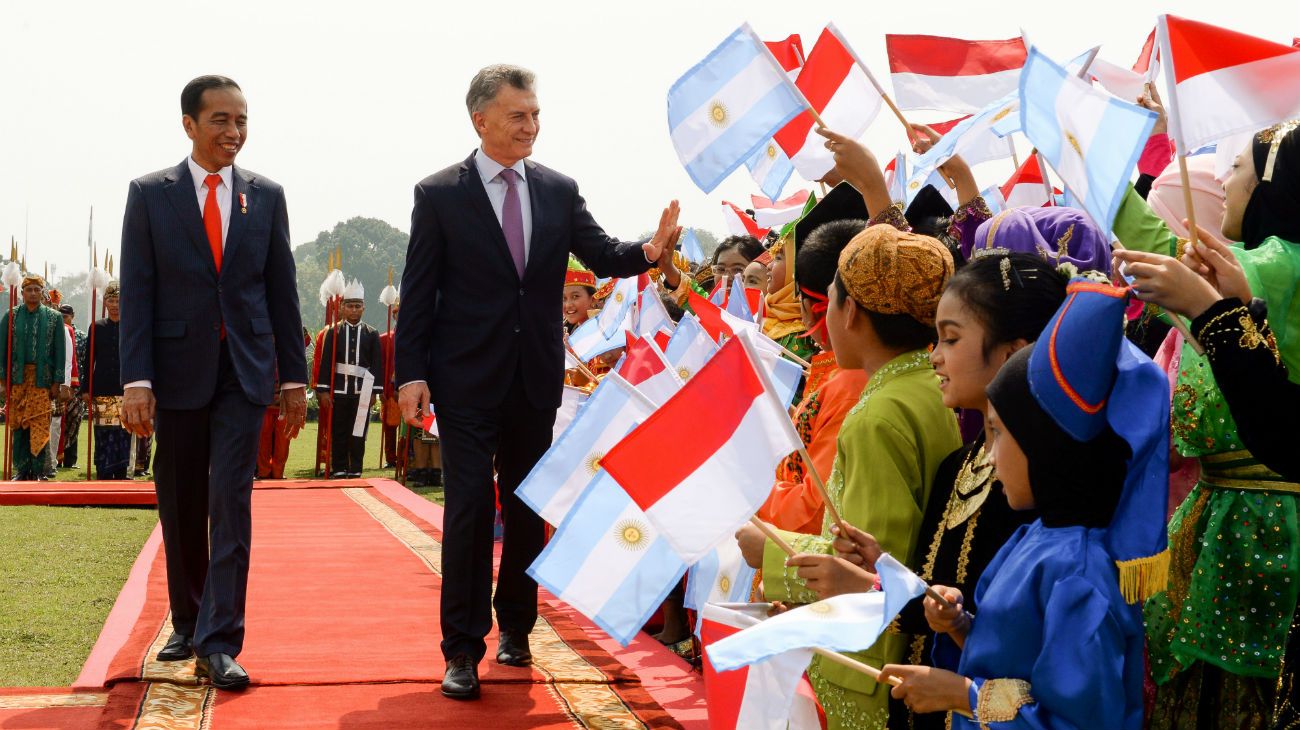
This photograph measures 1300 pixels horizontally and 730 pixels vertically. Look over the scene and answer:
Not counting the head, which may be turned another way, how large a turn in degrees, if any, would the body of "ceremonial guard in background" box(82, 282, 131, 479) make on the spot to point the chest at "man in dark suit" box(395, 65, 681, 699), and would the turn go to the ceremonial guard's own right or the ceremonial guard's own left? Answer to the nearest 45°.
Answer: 0° — they already face them

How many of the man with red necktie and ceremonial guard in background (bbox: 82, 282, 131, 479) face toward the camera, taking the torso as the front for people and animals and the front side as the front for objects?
2

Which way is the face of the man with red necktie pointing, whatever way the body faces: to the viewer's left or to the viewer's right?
to the viewer's right

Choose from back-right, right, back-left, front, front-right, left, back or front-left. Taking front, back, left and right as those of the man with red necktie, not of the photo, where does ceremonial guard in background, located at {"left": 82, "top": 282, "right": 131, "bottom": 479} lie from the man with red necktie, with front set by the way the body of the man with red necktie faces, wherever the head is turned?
back

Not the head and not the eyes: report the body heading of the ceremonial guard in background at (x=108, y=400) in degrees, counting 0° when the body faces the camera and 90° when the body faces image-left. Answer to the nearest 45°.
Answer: approximately 0°

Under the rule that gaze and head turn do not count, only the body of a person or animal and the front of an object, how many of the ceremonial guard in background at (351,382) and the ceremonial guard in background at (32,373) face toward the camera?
2
